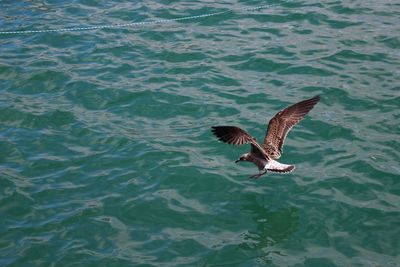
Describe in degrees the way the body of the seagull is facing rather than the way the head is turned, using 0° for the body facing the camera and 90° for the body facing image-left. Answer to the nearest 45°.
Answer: approximately 135°
